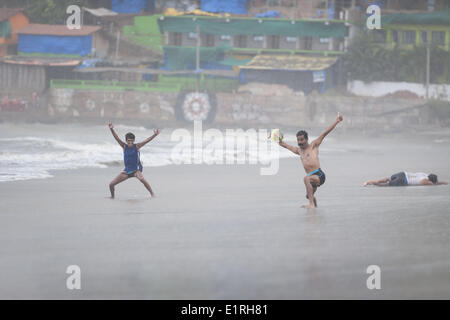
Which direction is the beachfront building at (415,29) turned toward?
toward the camera

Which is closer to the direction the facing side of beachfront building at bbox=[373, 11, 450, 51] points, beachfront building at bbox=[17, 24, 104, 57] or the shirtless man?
the shirtless man

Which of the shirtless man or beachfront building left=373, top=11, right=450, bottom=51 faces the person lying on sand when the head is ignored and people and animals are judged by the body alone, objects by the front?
the beachfront building

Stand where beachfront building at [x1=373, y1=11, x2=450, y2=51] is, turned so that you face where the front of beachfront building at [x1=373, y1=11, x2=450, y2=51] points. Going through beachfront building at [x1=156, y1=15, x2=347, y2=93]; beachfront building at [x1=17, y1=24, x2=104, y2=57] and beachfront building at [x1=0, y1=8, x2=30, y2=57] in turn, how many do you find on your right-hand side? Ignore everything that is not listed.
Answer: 3

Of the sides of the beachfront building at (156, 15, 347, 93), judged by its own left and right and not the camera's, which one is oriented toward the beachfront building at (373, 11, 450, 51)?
left

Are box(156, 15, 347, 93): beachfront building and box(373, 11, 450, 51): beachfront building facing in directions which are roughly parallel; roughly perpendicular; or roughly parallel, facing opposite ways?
roughly parallel

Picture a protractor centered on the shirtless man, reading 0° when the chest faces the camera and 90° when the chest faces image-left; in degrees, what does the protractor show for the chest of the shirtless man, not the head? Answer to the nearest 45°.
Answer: approximately 45°

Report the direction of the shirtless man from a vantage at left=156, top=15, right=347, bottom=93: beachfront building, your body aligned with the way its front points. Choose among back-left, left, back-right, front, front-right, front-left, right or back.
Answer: front

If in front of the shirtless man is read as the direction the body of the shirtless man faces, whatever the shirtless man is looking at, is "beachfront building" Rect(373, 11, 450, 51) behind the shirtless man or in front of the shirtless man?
behind

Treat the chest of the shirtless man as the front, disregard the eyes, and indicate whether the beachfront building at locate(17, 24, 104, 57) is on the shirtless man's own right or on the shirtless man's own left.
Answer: on the shirtless man's own right

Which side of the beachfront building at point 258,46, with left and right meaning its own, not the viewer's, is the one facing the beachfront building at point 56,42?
right

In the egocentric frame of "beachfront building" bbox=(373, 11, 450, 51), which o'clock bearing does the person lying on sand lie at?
The person lying on sand is roughly at 12 o'clock from the beachfront building.

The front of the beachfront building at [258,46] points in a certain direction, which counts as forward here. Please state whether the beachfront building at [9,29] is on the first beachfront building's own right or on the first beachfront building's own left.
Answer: on the first beachfront building's own right

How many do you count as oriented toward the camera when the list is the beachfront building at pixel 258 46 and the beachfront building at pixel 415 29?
2

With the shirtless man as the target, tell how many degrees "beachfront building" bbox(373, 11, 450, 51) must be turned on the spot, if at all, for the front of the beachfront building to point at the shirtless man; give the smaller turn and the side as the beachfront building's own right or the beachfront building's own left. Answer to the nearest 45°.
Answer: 0° — it already faces them

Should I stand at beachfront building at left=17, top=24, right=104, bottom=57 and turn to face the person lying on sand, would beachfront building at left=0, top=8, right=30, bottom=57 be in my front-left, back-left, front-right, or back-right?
back-right

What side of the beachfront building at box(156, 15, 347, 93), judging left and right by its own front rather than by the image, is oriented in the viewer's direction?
front
